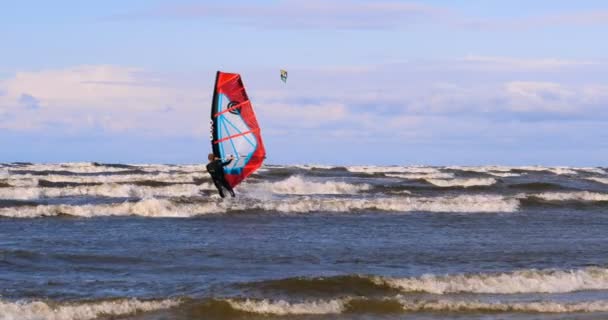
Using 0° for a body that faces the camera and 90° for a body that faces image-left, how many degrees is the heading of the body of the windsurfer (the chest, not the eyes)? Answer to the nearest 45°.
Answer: approximately 225°

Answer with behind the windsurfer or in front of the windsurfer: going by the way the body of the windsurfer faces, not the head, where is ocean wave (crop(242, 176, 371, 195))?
in front

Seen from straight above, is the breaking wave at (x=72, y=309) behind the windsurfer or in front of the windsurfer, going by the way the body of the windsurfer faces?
behind

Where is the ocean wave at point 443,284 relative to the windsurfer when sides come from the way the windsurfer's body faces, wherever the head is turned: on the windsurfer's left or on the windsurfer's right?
on the windsurfer's right

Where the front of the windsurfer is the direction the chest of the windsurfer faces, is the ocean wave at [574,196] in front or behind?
in front

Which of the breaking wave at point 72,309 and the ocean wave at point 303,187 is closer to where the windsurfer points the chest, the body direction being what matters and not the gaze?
the ocean wave
